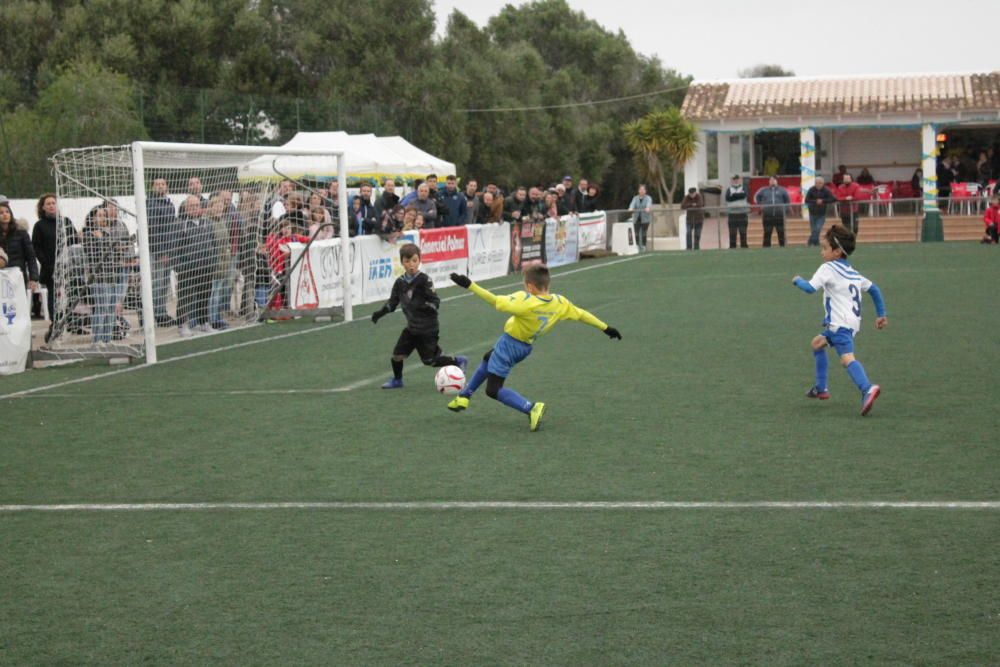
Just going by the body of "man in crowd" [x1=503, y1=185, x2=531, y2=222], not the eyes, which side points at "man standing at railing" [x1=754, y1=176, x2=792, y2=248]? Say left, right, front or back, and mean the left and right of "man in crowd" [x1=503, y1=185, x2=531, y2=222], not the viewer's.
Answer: left

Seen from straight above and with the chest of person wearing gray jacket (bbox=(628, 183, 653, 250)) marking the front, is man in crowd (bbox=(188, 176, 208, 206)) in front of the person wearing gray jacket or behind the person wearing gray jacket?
in front

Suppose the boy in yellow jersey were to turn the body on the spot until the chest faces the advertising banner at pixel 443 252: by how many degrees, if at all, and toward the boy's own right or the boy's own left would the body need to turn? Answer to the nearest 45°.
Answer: approximately 45° to the boy's own right

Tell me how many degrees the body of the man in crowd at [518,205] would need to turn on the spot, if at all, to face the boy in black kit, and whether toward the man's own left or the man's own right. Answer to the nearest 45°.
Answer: approximately 45° to the man's own right

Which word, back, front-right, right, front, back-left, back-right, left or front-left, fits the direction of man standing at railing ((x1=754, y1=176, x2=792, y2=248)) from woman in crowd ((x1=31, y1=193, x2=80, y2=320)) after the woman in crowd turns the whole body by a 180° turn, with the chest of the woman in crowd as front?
right

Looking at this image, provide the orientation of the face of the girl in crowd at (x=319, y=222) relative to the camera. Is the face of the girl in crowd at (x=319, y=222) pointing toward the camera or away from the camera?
toward the camera

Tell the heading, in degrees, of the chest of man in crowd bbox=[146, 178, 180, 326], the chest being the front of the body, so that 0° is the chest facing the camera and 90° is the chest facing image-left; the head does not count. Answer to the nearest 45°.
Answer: approximately 315°

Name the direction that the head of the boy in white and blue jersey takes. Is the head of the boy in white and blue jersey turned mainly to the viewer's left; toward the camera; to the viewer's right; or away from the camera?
to the viewer's left

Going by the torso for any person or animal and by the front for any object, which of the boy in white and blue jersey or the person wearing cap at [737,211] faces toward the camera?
the person wearing cap

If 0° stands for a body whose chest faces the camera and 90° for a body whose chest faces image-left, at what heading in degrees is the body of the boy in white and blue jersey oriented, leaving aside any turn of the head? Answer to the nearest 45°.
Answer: approximately 135°

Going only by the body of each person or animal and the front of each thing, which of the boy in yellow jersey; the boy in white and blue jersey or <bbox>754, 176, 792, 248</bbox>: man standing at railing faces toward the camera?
the man standing at railing

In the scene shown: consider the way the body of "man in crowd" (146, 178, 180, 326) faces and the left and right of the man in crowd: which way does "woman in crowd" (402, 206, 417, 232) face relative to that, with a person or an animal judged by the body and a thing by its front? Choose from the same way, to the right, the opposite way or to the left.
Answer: the same way

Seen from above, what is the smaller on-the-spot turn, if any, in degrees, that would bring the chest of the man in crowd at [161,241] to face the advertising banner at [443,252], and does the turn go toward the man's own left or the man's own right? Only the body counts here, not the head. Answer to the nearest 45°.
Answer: approximately 90° to the man's own left

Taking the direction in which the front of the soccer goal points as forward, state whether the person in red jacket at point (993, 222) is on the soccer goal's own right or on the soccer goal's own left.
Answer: on the soccer goal's own left

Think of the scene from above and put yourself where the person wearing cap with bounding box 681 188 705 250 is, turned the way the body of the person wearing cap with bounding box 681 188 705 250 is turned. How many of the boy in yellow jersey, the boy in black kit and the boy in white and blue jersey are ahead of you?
3

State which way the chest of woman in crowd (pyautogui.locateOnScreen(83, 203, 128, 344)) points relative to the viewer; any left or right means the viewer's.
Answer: facing the viewer and to the right of the viewer

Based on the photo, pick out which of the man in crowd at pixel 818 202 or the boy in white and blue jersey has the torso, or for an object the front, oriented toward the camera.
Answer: the man in crowd

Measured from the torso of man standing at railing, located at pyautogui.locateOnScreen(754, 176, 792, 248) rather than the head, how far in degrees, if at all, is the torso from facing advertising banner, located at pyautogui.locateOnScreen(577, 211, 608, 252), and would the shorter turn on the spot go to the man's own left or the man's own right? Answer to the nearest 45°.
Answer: approximately 45° to the man's own right

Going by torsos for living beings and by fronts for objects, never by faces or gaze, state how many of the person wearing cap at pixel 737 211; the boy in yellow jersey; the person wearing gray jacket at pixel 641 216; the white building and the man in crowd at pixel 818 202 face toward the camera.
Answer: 4

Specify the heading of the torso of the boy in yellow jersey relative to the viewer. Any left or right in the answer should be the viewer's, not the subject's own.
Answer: facing away from the viewer and to the left of the viewer

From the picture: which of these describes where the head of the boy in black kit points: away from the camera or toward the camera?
toward the camera

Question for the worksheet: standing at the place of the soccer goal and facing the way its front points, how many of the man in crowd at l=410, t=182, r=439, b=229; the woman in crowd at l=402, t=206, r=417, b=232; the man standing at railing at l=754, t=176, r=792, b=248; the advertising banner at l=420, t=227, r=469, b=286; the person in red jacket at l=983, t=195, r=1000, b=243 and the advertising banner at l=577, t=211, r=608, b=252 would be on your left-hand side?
6
